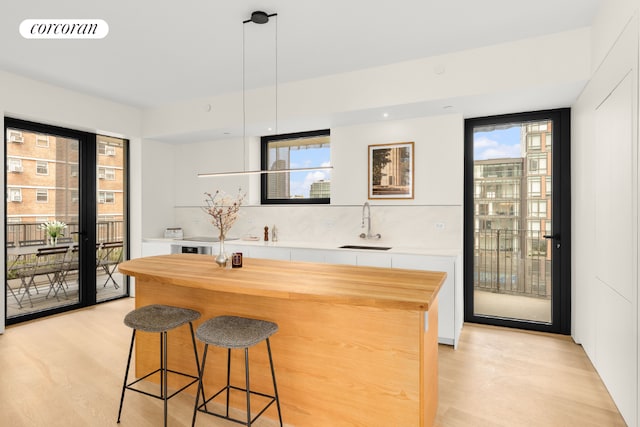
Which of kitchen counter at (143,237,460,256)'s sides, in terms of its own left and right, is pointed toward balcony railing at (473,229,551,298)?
left

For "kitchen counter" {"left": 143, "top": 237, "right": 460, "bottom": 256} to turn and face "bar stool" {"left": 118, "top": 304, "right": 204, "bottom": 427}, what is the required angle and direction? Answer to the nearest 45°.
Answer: approximately 45° to its right

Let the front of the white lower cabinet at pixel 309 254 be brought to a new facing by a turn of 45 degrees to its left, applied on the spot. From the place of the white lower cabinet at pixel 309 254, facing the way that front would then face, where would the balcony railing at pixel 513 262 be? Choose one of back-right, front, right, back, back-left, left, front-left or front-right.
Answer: front-left

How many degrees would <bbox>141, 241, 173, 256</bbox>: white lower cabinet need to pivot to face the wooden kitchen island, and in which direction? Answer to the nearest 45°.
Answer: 0° — it already faces it

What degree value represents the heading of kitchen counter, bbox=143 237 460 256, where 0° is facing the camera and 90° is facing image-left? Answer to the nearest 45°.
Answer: approximately 0°

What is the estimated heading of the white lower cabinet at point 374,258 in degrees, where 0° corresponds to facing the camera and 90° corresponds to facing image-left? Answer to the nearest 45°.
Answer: approximately 0°

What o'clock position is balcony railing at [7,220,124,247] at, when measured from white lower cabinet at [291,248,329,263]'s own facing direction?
The balcony railing is roughly at 3 o'clock from the white lower cabinet.

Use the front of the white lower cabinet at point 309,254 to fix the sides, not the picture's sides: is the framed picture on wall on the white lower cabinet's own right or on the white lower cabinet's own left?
on the white lower cabinet's own left

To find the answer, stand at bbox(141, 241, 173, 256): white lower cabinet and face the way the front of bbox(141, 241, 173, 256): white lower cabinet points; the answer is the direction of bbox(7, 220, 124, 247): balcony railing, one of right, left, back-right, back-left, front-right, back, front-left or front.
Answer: right

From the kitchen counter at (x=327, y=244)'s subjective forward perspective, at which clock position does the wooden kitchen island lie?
The wooden kitchen island is roughly at 12 o'clock from the kitchen counter.

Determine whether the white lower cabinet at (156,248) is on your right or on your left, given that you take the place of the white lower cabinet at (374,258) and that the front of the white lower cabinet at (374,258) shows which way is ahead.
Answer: on your right

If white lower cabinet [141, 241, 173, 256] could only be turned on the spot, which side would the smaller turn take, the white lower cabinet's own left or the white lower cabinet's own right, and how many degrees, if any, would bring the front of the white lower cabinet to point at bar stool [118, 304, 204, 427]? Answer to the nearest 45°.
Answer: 0° — it already faces it

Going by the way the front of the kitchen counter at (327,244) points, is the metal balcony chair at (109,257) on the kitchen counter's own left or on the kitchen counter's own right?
on the kitchen counter's own right
